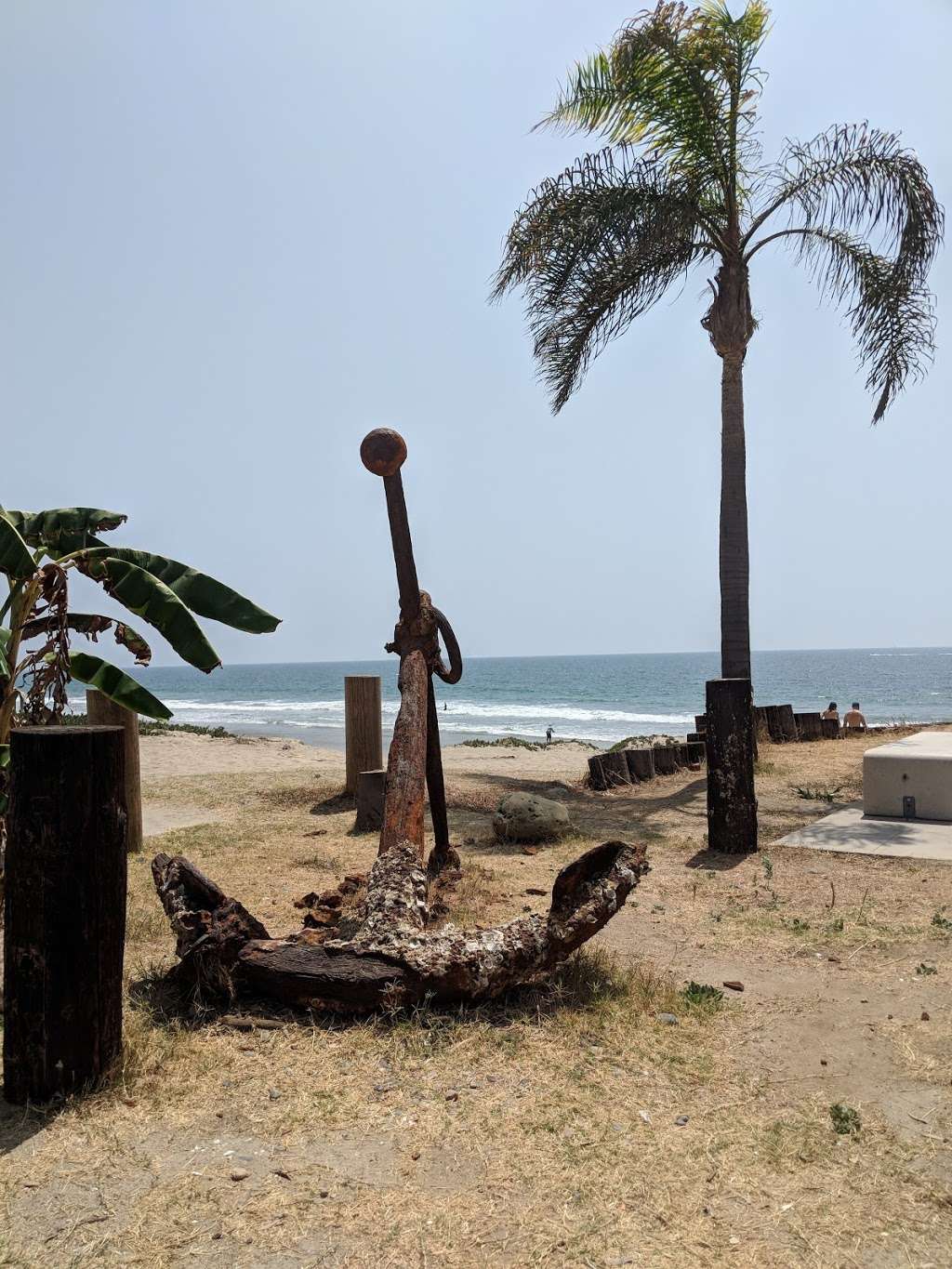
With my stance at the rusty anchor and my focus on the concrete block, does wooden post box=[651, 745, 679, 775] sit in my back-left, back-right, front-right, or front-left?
front-left

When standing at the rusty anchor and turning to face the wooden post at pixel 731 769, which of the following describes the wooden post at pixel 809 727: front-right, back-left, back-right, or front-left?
front-left

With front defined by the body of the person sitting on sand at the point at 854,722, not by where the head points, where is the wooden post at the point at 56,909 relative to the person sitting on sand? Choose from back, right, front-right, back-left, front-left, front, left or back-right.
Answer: back

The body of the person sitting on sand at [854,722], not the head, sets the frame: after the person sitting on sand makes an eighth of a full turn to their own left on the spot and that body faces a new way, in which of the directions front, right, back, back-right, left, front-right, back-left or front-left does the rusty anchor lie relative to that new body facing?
back-left

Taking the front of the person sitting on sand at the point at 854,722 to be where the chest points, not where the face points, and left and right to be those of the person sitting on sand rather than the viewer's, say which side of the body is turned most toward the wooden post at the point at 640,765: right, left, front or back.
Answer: back

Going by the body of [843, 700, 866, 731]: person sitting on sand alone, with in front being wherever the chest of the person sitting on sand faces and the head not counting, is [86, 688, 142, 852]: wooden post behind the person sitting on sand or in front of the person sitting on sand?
behind

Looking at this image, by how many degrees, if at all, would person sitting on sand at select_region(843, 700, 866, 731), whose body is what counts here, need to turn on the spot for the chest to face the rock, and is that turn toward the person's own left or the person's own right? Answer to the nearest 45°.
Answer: approximately 180°

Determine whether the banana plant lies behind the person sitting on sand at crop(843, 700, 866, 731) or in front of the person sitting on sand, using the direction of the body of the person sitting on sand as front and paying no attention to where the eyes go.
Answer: behind

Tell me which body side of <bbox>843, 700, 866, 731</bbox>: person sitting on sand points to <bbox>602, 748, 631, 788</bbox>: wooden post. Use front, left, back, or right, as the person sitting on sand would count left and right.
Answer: back

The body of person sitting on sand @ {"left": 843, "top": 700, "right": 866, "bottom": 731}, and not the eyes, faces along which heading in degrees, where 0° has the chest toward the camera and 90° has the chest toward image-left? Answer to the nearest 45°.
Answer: approximately 180°

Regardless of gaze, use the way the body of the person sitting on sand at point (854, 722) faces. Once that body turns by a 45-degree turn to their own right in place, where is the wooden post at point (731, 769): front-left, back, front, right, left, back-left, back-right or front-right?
back-right
